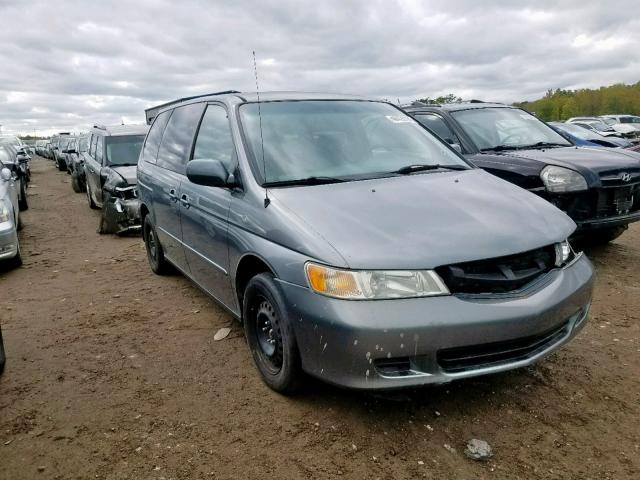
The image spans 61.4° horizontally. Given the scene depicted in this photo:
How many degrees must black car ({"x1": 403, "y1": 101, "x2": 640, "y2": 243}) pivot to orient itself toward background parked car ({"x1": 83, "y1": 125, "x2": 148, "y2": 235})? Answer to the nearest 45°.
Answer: approximately 135° to its right

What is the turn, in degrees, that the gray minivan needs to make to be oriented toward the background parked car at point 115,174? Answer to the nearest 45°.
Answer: approximately 180°

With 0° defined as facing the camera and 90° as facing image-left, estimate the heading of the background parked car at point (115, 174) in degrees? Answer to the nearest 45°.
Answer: approximately 315°

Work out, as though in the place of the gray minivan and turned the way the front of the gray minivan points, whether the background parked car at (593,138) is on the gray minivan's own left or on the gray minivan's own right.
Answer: on the gray minivan's own left

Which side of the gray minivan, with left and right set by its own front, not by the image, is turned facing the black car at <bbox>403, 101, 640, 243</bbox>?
left

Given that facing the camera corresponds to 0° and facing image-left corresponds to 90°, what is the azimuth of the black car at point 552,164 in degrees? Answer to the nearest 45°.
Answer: approximately 315°

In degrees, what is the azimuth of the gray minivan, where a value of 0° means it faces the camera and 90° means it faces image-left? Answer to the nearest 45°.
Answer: approximately 315°

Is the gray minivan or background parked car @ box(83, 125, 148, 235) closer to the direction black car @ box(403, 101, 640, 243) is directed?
the gray minivan

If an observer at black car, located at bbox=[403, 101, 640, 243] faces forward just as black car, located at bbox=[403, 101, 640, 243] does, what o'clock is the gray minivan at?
The gray minivan is roughly at 2 o'clock from the black car.
